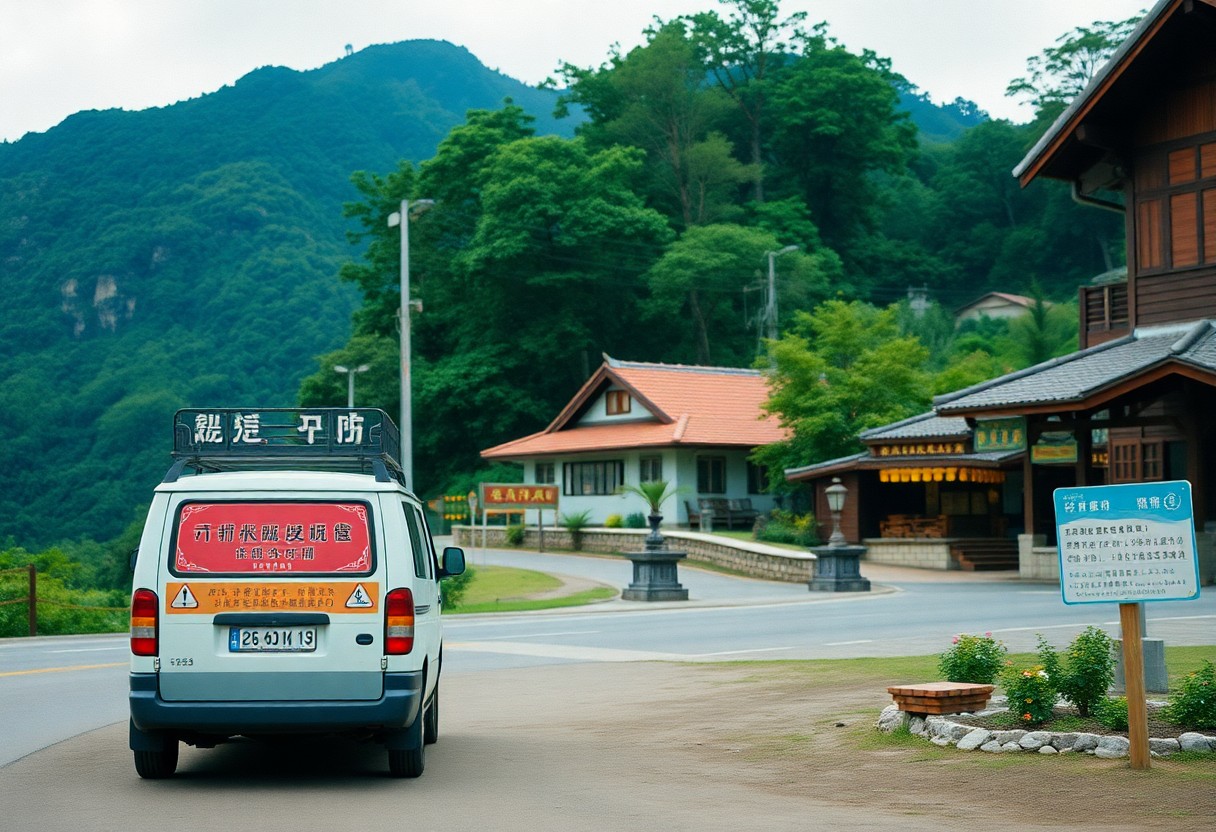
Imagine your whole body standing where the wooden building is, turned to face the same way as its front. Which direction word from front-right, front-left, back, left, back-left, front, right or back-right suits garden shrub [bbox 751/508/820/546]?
right

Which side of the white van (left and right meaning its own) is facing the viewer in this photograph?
back

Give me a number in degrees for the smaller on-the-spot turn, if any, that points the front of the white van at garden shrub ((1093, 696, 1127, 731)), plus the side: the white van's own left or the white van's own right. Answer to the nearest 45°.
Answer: approximately 90° to the white van's own right

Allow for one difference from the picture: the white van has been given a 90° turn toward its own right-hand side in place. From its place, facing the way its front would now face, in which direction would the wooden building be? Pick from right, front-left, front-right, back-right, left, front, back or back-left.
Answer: front-left

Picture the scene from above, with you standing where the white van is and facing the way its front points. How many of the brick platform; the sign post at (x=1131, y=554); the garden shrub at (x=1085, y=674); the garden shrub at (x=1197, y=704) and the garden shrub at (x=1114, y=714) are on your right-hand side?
5

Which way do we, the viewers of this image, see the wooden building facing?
facing the viewer and to the left of the viewer

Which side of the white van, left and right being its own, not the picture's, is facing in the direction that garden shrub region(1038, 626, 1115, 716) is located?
right

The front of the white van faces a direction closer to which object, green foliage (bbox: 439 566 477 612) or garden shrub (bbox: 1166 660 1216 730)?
the green foliage

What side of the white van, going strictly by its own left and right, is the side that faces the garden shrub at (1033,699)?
right

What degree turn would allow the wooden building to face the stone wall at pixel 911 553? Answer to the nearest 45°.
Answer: approximately 90° to its right

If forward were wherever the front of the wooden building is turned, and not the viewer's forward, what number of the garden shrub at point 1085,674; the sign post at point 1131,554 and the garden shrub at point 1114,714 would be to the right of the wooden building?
0

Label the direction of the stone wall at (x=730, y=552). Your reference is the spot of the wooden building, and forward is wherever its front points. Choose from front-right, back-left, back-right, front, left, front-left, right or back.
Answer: right

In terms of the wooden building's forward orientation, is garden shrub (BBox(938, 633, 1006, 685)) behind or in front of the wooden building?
in front

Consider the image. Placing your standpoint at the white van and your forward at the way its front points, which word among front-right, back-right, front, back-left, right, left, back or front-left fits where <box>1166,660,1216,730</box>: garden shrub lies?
right

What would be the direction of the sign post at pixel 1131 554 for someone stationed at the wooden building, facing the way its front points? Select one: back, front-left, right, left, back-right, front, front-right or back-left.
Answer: front-left
